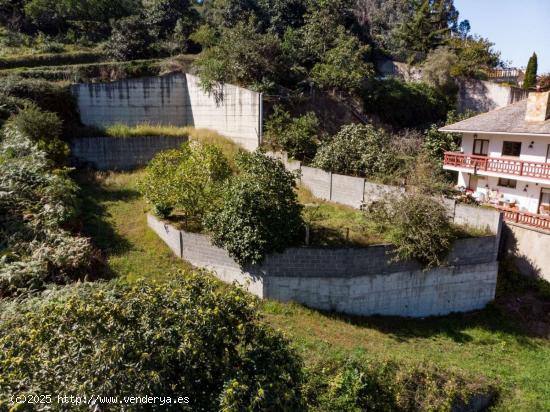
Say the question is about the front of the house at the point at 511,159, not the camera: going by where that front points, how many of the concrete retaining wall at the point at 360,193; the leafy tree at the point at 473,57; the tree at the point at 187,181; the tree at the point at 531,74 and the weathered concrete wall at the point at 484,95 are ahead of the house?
2

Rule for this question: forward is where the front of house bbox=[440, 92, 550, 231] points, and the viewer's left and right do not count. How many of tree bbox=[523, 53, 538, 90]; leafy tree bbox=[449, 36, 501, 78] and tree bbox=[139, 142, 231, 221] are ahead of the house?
1

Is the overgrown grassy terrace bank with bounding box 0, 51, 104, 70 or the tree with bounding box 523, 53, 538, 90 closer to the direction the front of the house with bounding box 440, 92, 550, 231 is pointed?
the overgrown grassy terrace bank

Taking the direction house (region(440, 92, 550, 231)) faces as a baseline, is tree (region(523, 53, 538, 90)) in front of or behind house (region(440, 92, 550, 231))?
behind

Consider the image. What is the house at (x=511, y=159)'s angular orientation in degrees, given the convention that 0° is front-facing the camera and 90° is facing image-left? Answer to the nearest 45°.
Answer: approximately 45°

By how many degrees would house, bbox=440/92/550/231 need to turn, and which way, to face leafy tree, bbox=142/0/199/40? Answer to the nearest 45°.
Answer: approximately 45° to its right

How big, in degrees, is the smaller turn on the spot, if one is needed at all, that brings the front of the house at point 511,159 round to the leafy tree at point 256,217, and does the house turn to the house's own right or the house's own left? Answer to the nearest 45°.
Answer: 0° — it already faces it

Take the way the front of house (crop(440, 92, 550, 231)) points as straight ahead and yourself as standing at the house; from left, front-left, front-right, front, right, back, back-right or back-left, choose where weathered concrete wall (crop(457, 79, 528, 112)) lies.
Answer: back-right

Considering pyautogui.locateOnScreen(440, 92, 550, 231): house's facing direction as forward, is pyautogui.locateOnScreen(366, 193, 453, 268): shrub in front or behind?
in front

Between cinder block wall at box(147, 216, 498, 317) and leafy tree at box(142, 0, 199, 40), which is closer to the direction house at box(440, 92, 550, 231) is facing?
the cinder block wall

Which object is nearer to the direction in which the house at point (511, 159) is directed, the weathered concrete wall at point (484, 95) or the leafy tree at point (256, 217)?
the leafy tree

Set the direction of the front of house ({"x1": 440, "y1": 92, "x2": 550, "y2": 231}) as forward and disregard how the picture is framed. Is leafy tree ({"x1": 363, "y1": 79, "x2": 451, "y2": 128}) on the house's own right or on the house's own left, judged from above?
on the house's own right

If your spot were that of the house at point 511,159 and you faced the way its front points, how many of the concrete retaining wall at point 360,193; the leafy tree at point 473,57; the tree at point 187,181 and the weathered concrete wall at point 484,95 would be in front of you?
2

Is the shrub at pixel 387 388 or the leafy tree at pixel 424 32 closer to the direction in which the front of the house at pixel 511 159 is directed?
the shrub

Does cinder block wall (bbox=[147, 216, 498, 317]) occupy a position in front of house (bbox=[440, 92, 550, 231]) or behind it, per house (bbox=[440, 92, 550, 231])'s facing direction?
in front
